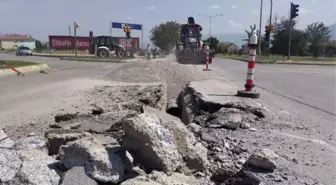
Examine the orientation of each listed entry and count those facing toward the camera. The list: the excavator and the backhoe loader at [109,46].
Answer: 1

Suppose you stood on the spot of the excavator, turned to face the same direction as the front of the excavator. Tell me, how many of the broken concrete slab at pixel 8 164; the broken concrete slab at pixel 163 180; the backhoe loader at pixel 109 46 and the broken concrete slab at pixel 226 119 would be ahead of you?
3

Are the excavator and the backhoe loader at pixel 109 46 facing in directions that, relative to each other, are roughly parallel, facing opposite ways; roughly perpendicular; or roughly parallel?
roughly perpendicular

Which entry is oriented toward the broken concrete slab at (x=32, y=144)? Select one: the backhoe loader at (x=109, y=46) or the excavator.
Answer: the excavator

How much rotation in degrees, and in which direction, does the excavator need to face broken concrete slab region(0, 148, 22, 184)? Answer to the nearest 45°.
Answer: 0° — it already faces it

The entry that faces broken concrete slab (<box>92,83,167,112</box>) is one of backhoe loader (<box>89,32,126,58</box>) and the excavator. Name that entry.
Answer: the excavator

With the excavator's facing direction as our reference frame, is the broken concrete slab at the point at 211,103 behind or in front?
in front

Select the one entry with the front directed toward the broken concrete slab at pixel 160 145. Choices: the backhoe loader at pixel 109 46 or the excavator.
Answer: the excavator

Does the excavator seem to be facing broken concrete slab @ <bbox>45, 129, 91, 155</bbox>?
yes

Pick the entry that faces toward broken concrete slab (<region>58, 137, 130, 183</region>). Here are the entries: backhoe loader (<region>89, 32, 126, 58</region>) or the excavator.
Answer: the excavator

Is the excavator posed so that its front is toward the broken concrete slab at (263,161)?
yes

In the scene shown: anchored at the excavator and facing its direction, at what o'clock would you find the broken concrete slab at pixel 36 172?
The broken concrete slab is roughly at 12 o'clock from the excavator.
